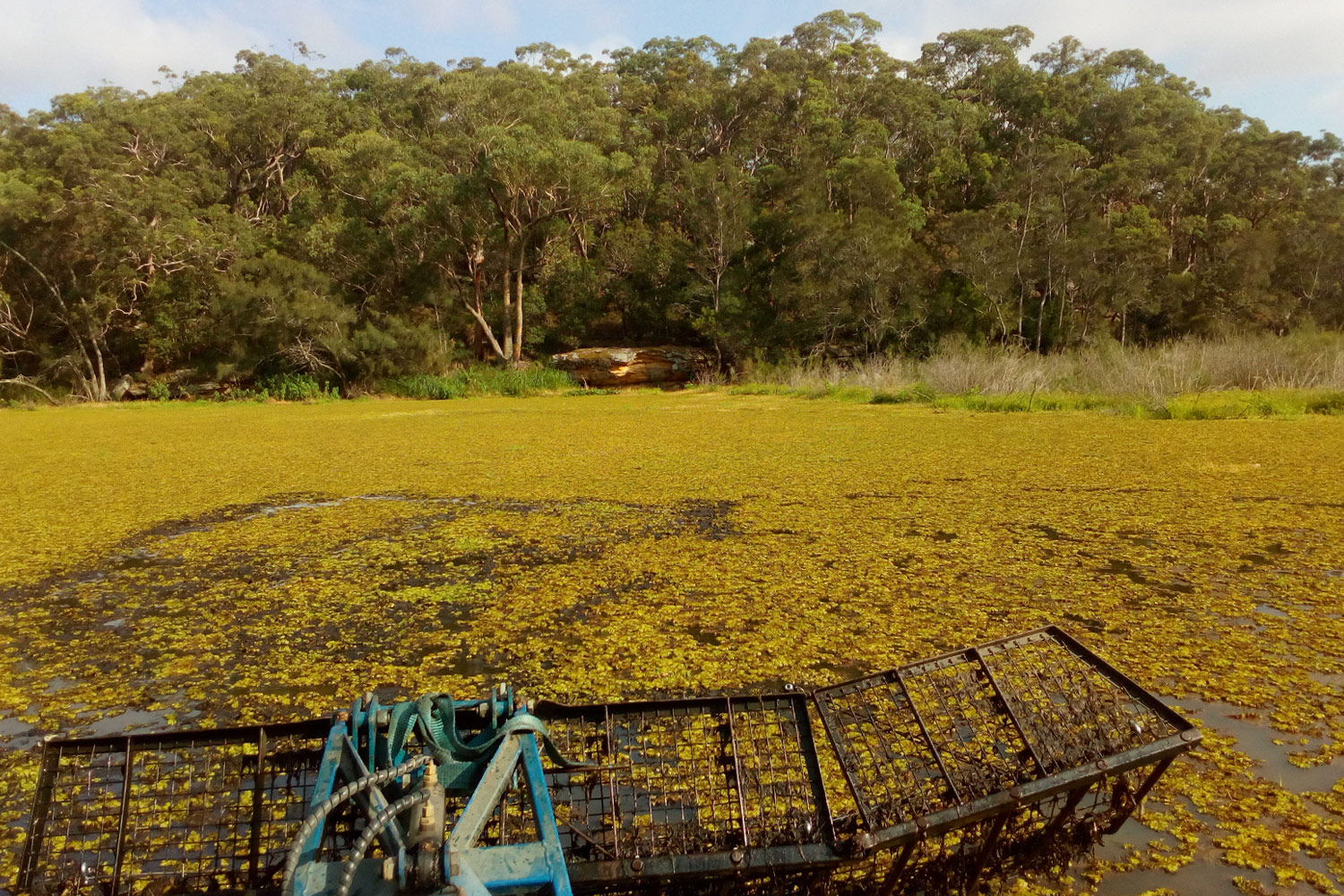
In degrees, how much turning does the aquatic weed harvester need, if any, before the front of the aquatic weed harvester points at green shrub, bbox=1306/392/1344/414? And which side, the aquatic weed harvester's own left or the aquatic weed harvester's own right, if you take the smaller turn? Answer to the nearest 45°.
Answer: approximately 45° to the aquatic weed harvester's own right

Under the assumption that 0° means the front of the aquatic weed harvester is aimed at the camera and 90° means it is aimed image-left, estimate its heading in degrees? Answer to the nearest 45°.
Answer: approximately 180°

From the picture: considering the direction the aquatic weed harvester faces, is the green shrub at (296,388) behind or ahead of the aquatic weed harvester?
ahead

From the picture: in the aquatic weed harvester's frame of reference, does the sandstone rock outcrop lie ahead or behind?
ahead

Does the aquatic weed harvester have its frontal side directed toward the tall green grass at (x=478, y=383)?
yes

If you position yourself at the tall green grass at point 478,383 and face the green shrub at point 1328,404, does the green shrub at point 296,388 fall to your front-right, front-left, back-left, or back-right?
back-right
